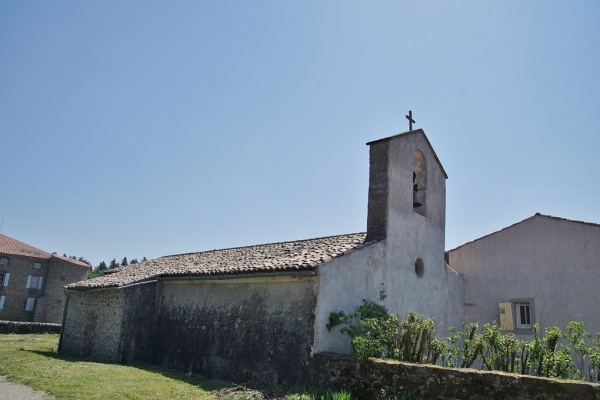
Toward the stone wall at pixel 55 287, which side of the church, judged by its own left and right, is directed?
back

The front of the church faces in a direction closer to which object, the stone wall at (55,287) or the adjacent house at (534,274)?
the adjacent house

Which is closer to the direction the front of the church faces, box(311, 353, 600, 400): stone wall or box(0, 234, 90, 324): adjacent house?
the stone wall

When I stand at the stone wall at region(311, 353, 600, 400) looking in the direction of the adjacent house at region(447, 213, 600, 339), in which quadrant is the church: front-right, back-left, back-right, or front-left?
front-left

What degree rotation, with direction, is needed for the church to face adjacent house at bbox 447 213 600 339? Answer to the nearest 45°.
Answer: approximately 45° to its left

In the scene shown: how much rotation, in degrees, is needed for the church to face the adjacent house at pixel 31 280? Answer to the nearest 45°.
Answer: approximately 180°

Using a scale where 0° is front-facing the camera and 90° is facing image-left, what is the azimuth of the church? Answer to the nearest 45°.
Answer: approximately 315°
